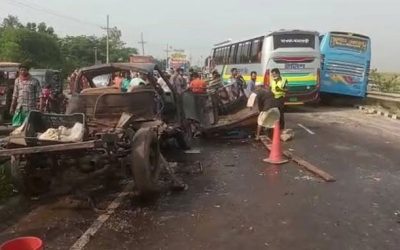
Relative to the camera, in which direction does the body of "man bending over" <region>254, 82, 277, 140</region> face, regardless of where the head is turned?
to the viewer's left

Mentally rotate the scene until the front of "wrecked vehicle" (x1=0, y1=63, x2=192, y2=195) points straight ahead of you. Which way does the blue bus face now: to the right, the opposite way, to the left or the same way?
the opposite way

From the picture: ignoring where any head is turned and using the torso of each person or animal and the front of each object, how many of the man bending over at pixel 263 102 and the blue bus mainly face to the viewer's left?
1
